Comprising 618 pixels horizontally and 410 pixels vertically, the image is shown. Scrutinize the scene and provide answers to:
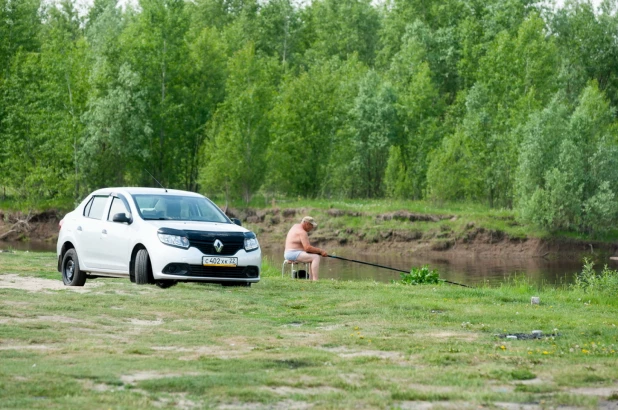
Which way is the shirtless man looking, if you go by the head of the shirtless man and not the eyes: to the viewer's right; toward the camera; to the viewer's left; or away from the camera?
to the viewer's right

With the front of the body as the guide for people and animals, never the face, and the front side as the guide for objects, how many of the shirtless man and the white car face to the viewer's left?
0

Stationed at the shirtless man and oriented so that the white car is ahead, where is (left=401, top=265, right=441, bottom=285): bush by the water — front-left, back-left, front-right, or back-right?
back-left

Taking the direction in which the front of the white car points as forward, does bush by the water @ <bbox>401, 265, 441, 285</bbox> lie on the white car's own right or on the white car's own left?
on the white car's own left

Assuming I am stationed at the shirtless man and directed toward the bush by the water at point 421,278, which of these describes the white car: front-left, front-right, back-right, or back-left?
back-right

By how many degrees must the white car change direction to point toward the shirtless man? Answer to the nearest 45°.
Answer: approximately 90° to its left

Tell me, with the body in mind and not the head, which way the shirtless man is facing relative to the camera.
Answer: to the viewer's right

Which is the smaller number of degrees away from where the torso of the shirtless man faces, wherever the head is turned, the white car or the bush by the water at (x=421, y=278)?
the bush by the water

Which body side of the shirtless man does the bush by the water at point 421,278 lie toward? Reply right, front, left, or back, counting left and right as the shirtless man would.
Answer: front

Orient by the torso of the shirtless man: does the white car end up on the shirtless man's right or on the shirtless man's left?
on the shirtless man's right
